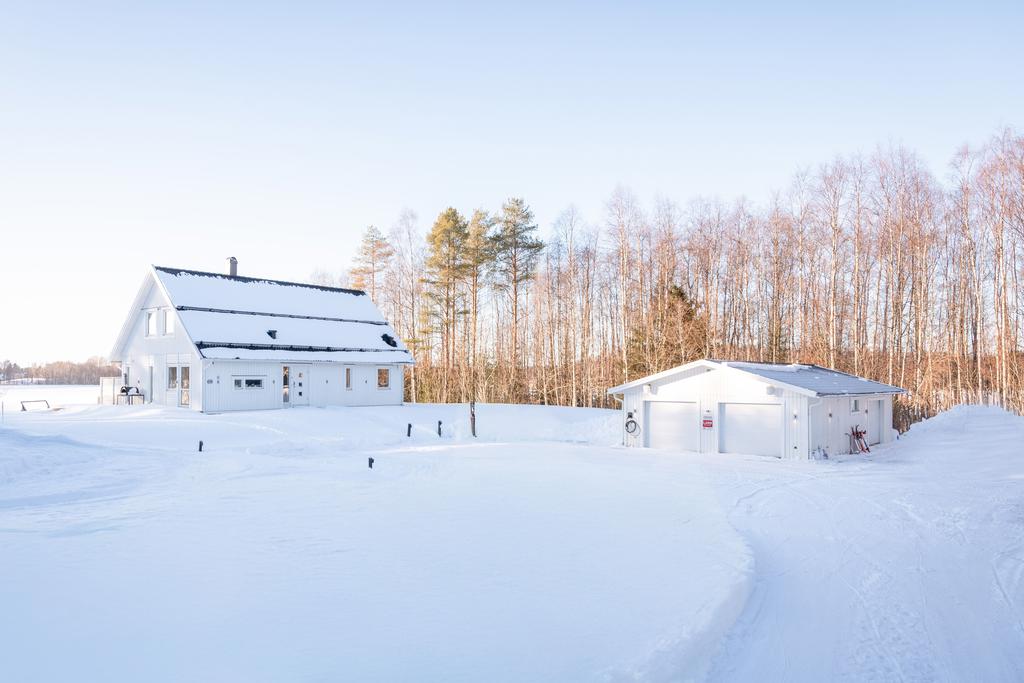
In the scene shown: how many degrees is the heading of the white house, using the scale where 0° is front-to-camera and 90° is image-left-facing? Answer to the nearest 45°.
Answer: approximately 315°

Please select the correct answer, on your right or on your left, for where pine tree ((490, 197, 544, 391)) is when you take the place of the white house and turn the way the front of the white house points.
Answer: on your left

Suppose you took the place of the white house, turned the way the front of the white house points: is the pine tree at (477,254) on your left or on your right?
on your left

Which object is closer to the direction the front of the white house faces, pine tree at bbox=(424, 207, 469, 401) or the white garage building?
the white garage building

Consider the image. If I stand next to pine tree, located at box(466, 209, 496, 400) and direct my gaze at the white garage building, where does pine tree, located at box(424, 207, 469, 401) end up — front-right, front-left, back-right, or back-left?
back-right

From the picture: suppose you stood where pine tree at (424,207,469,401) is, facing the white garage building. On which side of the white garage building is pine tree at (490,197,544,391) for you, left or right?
left

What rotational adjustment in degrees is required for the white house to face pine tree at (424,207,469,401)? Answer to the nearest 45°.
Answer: approximately 90° to its left

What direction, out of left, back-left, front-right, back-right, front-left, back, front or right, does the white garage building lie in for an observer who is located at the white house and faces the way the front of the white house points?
front

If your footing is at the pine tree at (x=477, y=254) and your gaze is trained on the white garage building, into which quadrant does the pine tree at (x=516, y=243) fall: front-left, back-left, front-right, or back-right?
front-left

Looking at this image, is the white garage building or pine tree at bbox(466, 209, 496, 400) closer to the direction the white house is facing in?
the white garage building
